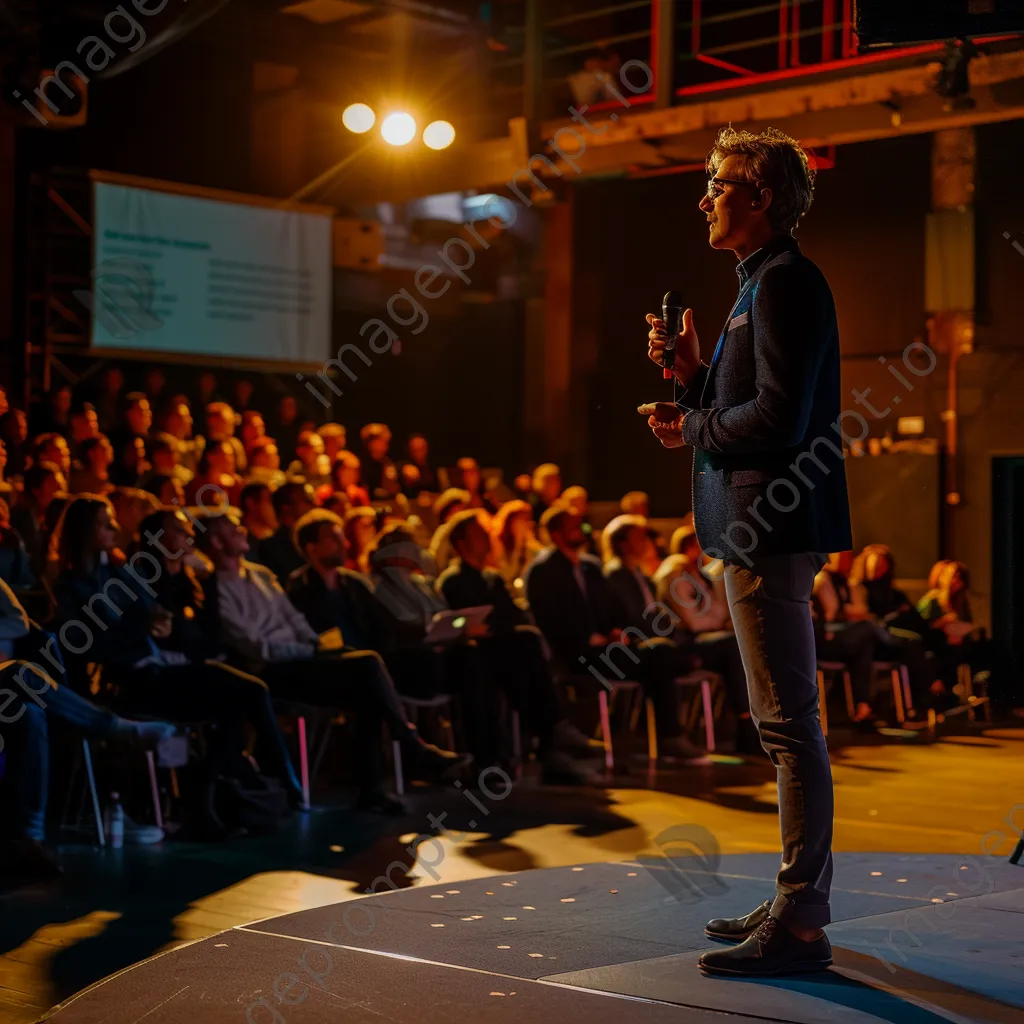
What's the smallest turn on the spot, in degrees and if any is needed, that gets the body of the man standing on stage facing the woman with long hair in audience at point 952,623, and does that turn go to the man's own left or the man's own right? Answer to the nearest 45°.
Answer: approximately 90° to the man's own right

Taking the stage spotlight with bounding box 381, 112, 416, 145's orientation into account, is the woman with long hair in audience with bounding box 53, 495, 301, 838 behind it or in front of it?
in front

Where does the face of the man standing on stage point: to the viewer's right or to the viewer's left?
to the viewer's left

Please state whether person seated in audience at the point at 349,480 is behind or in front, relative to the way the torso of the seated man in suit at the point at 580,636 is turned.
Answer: behind

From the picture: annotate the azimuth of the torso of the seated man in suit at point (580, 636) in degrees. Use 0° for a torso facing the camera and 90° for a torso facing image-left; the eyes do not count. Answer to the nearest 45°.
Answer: approximately 315°

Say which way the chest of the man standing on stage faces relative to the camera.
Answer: to the viewer's left

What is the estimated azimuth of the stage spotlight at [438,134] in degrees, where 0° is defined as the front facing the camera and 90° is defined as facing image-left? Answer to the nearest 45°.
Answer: approximately 0°

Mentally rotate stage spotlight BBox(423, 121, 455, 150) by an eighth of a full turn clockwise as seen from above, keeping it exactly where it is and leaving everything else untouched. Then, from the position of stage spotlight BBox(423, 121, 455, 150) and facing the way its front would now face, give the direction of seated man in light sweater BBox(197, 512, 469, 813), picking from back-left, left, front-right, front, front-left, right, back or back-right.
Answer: front-left

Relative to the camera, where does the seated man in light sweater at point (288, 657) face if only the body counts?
to the viewer's right

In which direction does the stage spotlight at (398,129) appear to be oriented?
toward the camera

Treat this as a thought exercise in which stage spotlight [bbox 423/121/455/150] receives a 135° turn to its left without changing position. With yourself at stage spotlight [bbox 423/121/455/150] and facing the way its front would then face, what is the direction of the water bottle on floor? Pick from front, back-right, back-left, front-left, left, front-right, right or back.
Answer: back-right
